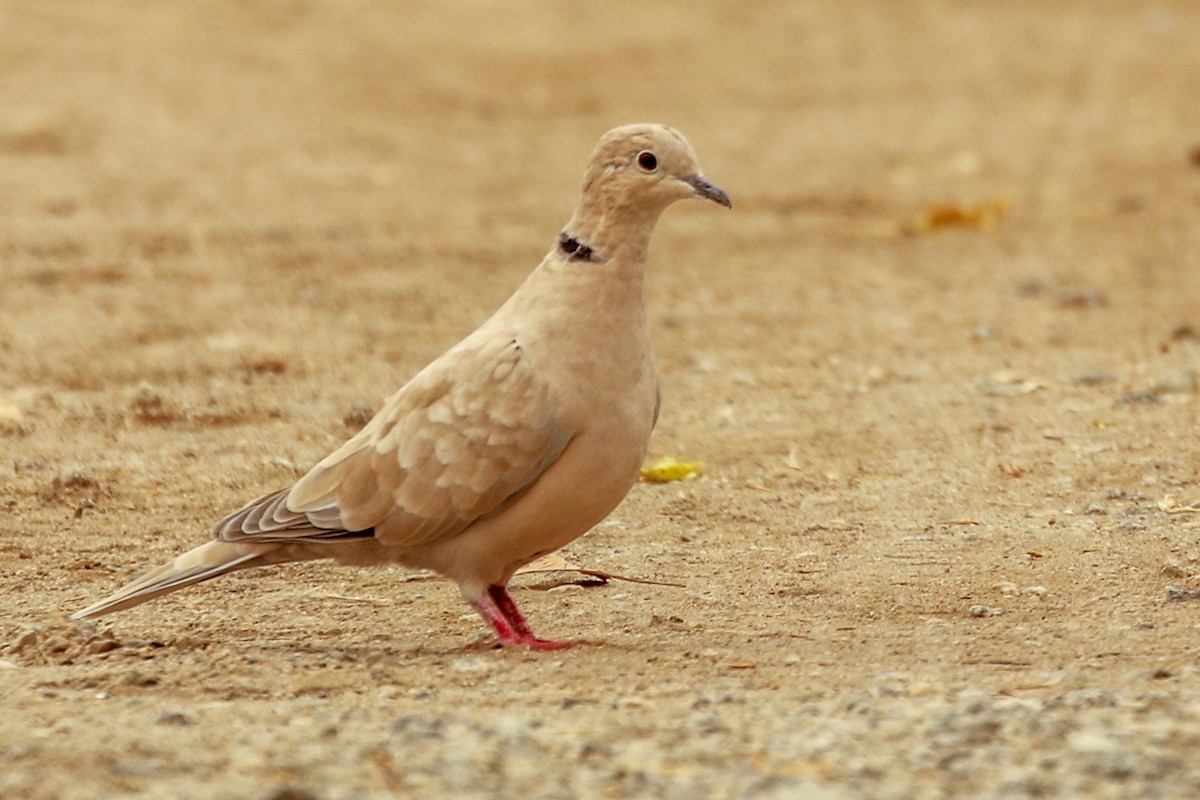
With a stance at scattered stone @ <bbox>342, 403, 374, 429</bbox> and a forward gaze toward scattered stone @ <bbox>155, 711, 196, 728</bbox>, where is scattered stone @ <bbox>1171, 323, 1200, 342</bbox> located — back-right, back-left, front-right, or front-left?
back-left

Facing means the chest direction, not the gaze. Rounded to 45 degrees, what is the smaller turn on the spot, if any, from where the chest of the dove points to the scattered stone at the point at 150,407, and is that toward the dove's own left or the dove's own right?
approximately 135° to the dove's own left

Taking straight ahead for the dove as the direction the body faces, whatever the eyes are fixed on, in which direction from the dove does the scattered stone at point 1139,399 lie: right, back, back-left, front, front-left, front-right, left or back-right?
front-left

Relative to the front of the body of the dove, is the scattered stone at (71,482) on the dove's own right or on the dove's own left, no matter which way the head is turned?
on the dove's own left

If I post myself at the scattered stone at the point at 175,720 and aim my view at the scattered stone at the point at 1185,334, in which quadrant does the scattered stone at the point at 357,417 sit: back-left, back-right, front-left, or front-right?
front-left

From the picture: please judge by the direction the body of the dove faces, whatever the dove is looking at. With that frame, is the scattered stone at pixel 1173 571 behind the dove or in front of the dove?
in front

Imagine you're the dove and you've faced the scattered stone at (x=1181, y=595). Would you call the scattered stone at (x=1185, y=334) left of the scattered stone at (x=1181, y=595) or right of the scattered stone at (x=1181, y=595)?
left

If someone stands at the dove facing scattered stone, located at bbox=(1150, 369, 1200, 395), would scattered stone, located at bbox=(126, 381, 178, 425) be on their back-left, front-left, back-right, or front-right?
front-left

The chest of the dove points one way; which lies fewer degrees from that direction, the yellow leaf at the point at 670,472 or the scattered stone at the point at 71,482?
the yellow leaf

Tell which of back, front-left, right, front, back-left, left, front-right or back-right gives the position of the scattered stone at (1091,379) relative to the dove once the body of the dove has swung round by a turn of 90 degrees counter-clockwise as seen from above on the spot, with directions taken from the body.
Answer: front-right

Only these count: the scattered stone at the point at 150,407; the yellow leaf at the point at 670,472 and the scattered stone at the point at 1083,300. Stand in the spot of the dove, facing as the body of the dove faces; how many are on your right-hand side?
0

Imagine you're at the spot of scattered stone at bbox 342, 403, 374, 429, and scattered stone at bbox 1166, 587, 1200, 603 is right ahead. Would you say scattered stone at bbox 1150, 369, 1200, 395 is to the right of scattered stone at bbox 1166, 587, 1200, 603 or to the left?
left

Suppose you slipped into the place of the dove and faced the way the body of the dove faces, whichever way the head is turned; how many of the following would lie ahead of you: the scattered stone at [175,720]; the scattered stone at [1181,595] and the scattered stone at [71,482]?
1

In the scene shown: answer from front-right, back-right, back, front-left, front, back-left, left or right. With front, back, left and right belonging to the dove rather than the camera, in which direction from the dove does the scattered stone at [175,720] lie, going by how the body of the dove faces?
back-right

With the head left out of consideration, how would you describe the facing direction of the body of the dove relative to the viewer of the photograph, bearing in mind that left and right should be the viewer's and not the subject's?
facing to the right of the viewer

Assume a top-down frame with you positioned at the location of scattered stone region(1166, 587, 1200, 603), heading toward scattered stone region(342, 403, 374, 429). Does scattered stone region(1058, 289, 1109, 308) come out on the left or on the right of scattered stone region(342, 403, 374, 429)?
right

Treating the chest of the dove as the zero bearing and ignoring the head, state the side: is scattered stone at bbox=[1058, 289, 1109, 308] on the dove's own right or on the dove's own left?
on the dove's own left
